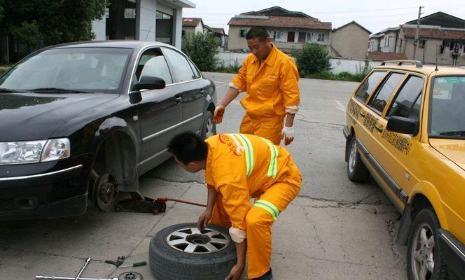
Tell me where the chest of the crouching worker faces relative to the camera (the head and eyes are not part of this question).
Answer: to the viewer's left

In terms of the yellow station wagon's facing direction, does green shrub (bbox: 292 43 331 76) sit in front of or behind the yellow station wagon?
behind

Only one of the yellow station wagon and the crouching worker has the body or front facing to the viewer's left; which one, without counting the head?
the crouching worker

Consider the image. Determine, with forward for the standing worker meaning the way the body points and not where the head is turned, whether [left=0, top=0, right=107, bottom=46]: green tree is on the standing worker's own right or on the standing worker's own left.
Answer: on the standing worker's own right

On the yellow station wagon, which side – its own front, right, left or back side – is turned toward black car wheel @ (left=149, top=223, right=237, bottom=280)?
right

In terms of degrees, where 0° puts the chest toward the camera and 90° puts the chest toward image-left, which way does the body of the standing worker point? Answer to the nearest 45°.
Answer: approximately 45°

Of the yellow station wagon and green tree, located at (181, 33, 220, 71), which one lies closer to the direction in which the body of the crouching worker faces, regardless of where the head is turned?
the green tree

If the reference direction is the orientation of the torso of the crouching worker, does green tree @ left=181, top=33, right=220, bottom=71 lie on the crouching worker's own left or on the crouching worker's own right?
on the crouching worker's own right

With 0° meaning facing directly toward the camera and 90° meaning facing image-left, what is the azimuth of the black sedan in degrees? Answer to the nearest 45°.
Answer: approximately 45°

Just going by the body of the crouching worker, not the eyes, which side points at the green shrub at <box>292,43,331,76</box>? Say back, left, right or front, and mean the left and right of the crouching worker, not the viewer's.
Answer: right

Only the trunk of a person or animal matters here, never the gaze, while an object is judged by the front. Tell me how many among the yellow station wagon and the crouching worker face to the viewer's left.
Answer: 1

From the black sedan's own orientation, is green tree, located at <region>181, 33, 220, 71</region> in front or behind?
behind

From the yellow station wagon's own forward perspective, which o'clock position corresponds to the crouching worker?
The crouching worker is roughly at 3 o'clock from the yellow station wagon.

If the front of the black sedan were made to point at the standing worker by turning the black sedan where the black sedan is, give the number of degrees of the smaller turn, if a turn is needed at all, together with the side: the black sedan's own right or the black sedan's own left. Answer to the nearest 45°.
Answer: approximately 135° to the black sedan's own left
